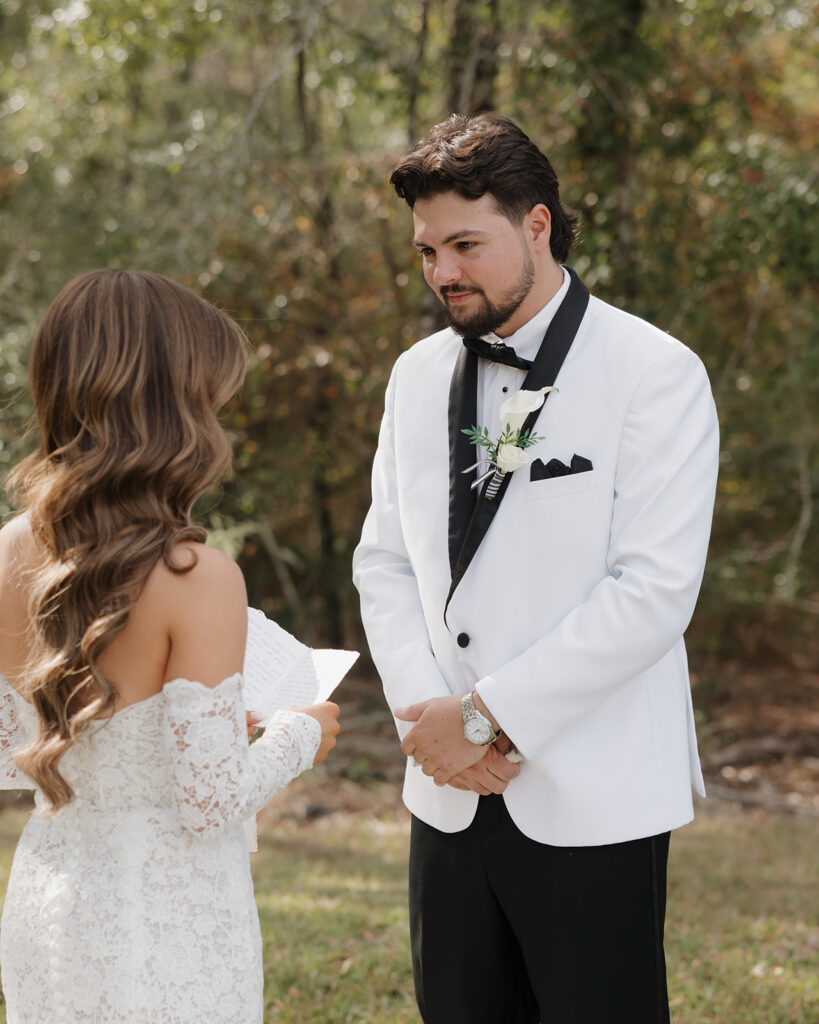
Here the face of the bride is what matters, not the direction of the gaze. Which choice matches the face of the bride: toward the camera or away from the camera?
away from the camera

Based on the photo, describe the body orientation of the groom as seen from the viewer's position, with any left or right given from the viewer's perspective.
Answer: facing the viewer and to the left of the viewer

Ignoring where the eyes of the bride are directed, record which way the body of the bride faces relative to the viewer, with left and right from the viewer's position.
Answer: facing away from the viewer and to the right of the viewer
